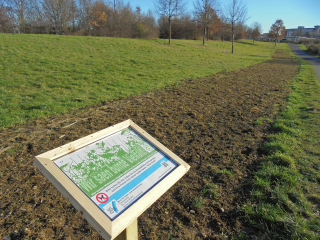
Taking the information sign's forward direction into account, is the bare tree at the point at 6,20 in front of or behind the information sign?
behind

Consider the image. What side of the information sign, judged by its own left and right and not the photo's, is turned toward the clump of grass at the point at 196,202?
left

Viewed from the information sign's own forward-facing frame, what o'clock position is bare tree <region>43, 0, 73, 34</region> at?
The bare tree is roughly at 7 o'clock from the information sign.

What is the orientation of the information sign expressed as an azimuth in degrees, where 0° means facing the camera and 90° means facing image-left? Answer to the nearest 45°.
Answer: approximately 315°

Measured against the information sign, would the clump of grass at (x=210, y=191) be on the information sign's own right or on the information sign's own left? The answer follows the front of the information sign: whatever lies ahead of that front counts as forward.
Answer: on the information sign's own left

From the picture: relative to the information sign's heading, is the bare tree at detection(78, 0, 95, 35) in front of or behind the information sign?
behind
